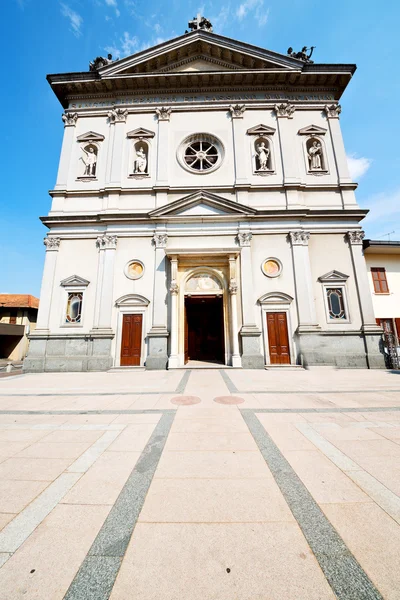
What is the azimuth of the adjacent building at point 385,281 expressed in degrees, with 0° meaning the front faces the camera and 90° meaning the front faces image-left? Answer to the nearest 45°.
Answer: approximately 0°

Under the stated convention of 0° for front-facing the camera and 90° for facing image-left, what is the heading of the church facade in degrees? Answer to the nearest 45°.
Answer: approximately 0°

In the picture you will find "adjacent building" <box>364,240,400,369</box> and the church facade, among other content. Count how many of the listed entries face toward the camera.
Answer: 2

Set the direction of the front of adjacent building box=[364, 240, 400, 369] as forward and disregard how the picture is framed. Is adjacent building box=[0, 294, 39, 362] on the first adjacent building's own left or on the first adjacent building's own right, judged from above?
on the first adjacent building's own right

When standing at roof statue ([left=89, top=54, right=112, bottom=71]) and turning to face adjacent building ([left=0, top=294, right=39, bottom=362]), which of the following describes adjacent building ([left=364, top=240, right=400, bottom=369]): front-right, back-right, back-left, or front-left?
back-right

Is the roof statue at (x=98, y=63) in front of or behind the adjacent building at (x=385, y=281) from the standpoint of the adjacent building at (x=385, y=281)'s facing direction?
in front

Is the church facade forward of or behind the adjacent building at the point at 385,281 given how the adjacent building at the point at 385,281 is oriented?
forward

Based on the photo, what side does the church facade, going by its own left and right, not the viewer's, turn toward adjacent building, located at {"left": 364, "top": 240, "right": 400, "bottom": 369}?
left

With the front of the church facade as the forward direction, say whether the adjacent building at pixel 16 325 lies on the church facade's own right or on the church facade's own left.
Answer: on the church facade's own right
